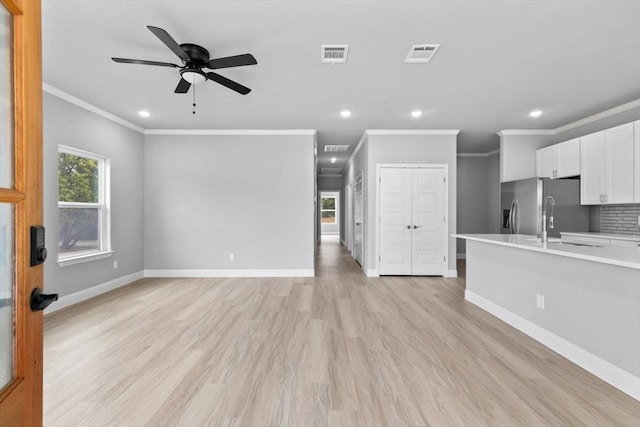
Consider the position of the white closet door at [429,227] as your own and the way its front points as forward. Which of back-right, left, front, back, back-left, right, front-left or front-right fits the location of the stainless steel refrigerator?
left

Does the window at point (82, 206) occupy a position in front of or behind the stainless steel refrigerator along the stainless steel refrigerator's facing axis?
in front

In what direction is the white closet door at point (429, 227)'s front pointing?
toward the camera

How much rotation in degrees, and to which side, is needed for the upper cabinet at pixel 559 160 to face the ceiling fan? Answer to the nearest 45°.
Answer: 0° — it already faces it

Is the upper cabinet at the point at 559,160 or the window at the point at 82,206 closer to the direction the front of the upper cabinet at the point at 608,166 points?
the window

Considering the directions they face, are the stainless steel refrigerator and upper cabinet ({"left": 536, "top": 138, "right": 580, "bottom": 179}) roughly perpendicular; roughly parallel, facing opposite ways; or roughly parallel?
roughly parallel

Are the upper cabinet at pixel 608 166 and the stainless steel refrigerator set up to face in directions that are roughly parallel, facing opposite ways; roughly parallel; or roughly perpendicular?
roughly parallel

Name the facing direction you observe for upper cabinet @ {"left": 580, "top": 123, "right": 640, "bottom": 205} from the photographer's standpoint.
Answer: facing the viewer and to the left of the viewer

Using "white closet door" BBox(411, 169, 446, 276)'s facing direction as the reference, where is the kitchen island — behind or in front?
in front

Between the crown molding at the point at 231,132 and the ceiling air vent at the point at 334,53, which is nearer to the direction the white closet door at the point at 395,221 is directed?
the ceiling air vent

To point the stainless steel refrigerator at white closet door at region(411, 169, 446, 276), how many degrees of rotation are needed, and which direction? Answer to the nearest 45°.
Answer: approximately 45° to its right

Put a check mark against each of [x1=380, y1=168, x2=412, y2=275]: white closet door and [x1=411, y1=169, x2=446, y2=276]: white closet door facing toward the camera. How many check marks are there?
2

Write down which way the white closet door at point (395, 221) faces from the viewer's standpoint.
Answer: facing the viewer

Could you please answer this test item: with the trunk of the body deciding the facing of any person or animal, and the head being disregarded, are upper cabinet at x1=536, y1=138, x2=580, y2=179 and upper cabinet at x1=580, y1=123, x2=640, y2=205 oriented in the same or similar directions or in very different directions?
same or similar directions
